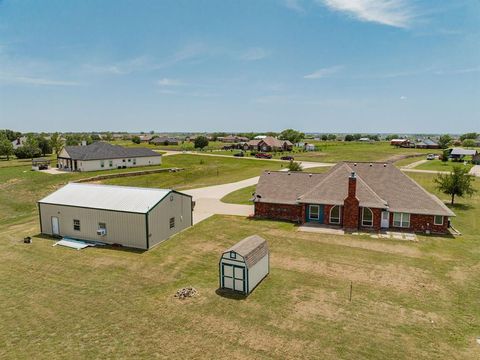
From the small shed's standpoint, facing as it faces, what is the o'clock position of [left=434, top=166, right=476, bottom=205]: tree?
The tree is roughly at 6 o'clock from the small shed.

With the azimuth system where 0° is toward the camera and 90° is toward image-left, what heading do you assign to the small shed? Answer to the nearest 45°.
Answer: approximately 45°

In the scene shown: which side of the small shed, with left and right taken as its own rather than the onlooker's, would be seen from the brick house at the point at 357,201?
back

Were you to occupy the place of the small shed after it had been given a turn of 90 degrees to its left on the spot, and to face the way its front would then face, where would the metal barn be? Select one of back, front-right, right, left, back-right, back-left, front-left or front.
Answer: back
